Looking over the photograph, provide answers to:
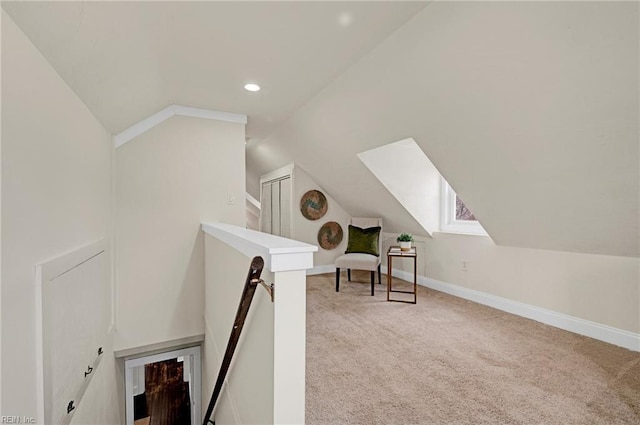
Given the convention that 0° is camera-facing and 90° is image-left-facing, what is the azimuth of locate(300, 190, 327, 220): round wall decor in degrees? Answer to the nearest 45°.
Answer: approximately 0°

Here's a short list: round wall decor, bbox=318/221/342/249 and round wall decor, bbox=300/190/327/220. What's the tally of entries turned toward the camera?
2

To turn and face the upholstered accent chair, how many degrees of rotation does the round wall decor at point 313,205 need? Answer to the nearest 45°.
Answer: approximately 45° to its left

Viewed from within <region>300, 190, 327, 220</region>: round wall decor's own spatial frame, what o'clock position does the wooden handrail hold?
The wooden handrail is roughly at 12 o'clock from the round wall decor.

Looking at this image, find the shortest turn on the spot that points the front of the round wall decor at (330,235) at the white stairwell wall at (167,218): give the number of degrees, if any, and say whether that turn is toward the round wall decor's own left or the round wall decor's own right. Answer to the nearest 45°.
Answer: approximately 45° to the round wall decor's own right

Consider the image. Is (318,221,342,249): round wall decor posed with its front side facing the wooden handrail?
yes

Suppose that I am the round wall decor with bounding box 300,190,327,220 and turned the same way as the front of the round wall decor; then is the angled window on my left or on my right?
on my left
